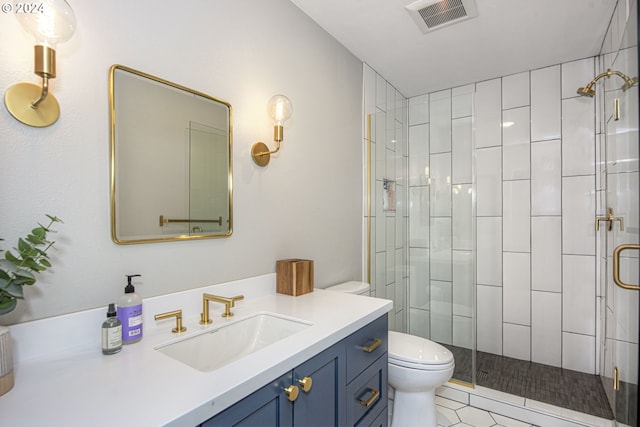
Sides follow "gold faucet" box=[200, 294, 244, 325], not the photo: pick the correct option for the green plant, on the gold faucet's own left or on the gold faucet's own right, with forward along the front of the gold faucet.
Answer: on the gold faucet's own right

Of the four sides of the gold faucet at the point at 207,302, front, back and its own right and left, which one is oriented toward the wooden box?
left

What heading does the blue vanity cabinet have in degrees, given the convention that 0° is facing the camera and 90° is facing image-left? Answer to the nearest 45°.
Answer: approximately 315°

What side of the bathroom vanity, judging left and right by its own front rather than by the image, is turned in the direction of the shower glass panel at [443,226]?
left

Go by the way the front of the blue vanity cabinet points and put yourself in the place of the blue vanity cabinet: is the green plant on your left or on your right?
on your right

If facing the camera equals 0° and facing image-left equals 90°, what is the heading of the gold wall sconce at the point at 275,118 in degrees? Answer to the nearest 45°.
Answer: approximately 315°
